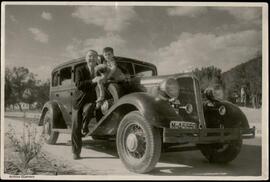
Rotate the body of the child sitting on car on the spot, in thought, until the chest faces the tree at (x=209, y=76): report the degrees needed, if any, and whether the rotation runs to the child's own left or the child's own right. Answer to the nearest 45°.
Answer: approximately 135° to the child's own left

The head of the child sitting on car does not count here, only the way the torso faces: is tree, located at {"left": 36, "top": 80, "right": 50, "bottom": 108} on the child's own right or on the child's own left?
on the child's own right
